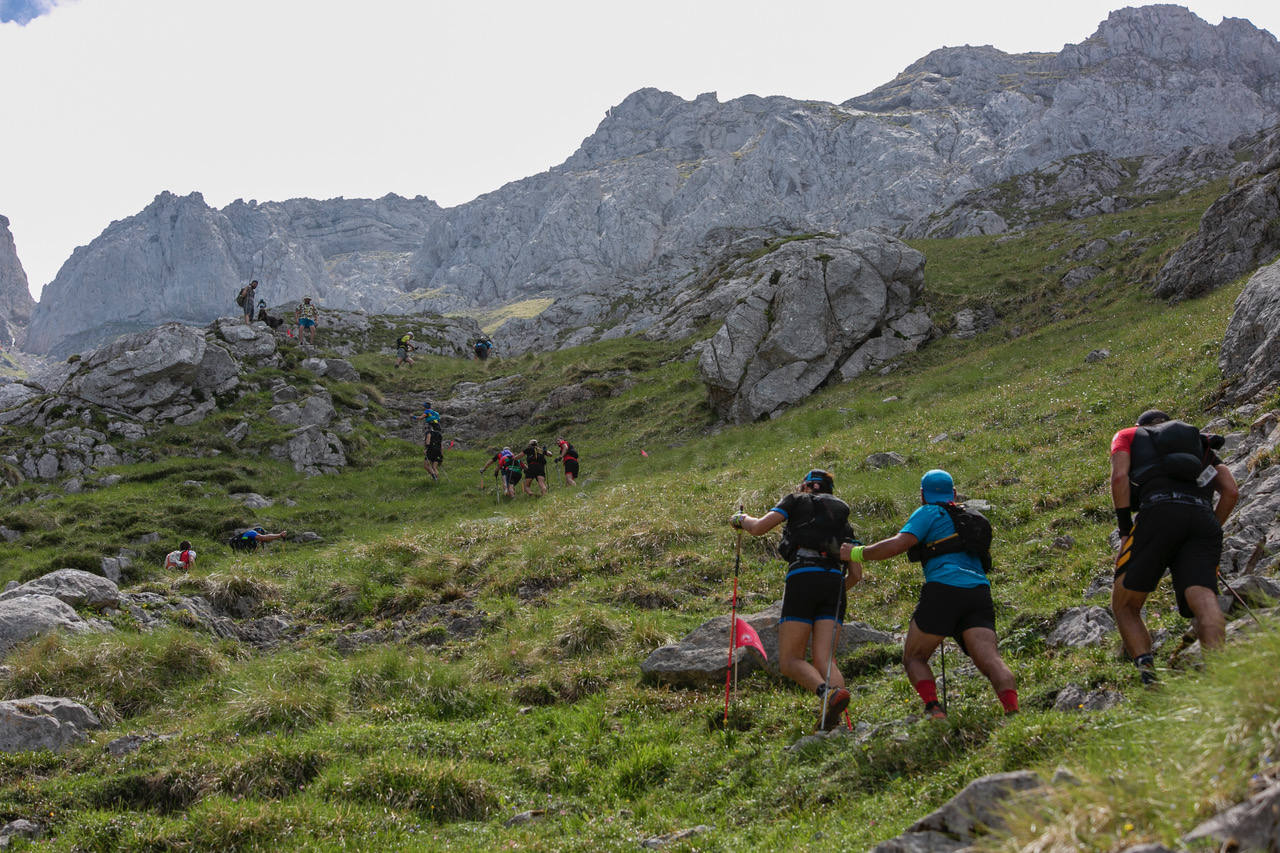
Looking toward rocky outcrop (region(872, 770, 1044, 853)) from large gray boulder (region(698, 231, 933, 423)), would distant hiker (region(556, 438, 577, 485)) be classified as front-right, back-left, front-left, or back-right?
front-right

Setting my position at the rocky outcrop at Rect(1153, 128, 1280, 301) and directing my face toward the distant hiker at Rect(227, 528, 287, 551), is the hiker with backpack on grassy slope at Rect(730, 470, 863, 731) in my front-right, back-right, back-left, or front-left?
front-left

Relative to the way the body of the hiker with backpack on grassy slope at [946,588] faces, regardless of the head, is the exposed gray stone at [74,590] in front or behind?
in front

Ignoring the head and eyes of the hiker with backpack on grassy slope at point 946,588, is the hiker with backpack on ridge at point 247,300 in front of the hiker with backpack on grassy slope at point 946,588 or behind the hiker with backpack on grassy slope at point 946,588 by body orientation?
in front

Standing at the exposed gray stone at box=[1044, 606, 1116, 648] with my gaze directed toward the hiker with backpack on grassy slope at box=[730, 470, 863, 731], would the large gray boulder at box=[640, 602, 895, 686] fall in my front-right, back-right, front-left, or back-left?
front-right

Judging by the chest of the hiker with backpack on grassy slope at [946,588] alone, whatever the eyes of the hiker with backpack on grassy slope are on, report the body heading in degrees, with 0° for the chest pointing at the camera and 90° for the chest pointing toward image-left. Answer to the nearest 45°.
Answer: approximately 135°

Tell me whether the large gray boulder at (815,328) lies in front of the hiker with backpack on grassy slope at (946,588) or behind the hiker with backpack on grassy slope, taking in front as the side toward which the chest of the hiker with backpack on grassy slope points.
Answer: in front

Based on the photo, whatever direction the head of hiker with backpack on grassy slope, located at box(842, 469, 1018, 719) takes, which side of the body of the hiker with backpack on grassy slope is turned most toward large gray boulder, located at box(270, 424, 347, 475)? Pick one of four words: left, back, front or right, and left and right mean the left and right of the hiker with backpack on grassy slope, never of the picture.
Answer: front

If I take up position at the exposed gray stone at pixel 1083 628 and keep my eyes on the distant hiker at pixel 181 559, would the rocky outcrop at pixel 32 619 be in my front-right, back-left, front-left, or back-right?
front-left

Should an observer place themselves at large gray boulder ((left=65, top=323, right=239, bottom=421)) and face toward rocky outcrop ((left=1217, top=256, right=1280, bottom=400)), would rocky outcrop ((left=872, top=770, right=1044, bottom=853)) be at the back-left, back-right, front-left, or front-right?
front-right

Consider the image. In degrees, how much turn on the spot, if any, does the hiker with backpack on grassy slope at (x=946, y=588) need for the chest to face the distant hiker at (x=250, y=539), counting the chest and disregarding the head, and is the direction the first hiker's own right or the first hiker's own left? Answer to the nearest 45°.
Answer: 0° — they already face them

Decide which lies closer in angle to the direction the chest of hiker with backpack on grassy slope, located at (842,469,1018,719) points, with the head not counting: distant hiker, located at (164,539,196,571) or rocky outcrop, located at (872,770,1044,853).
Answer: the distant hiker

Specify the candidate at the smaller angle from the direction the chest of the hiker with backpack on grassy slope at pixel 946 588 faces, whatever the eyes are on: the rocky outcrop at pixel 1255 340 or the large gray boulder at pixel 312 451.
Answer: the large gray boulder
